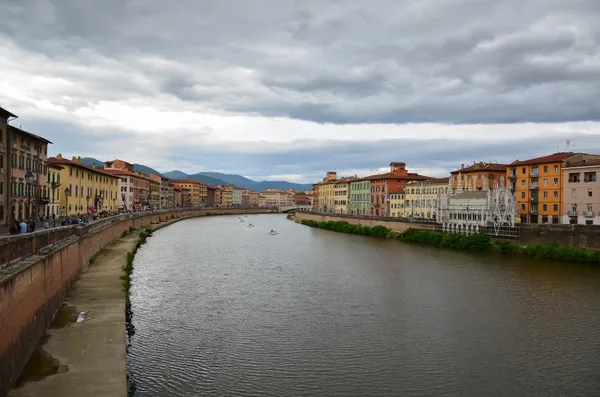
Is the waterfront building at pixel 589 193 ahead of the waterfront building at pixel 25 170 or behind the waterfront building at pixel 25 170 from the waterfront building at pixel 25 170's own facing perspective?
ahead

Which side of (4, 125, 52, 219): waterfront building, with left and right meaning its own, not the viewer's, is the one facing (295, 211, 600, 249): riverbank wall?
front

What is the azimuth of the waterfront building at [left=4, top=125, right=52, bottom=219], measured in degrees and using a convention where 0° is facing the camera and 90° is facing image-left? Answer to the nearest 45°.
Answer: approximately 315°

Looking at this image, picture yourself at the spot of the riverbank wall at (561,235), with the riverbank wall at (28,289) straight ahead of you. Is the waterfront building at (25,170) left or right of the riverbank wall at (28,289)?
right

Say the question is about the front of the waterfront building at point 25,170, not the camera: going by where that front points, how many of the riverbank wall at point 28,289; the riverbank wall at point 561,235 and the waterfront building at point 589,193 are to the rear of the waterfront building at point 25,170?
0

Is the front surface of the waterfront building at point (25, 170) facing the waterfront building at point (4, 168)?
no

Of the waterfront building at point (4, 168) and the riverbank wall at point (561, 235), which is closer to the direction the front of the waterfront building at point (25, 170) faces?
the riverbank wall
